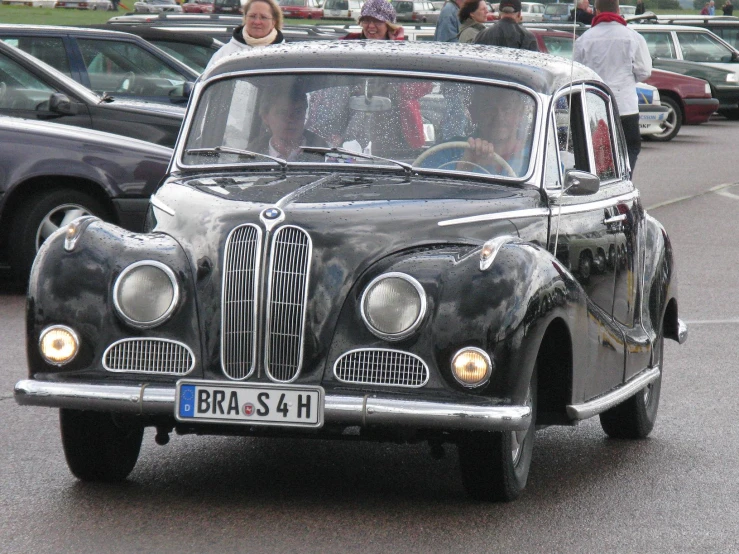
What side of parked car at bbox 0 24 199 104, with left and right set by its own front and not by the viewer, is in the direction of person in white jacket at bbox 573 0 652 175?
front

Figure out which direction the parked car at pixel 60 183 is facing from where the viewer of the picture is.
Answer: facing to the right of the viewer

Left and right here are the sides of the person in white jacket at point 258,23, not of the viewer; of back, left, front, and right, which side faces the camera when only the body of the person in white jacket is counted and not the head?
front

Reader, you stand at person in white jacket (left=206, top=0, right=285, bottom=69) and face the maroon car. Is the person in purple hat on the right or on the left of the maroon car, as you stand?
right

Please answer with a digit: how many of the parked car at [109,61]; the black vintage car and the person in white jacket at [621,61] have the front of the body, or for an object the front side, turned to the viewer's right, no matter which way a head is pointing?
1

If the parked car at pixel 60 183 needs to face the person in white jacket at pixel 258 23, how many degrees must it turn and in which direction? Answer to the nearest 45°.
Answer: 0° — it already faces them

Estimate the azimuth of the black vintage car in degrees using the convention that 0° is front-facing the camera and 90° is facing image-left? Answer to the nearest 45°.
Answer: approximately 45°

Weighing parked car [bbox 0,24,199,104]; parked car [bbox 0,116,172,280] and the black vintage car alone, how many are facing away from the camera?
0

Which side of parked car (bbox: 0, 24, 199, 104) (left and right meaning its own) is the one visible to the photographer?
right

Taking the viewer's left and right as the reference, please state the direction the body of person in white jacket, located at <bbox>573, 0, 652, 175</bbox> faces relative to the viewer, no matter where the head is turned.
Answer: facing away from the viewer

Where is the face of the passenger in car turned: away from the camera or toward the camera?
toward the camera

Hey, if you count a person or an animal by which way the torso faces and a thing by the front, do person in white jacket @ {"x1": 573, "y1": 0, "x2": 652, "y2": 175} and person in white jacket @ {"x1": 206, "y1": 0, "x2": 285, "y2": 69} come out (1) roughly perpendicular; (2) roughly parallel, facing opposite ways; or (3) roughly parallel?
roughly parallel, facing opposite ways

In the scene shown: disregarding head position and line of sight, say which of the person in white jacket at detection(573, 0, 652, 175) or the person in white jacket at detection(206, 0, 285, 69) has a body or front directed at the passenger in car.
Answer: the person in white jacket at detection(206, 0, 285, 69)

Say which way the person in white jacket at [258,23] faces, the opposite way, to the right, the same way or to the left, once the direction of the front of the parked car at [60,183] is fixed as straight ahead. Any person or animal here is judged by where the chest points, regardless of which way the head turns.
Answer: to the right

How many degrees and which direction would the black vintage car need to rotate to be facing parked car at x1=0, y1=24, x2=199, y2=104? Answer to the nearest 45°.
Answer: approximately 135° to its right

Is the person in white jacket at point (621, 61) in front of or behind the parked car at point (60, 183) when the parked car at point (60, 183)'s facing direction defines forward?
in front
